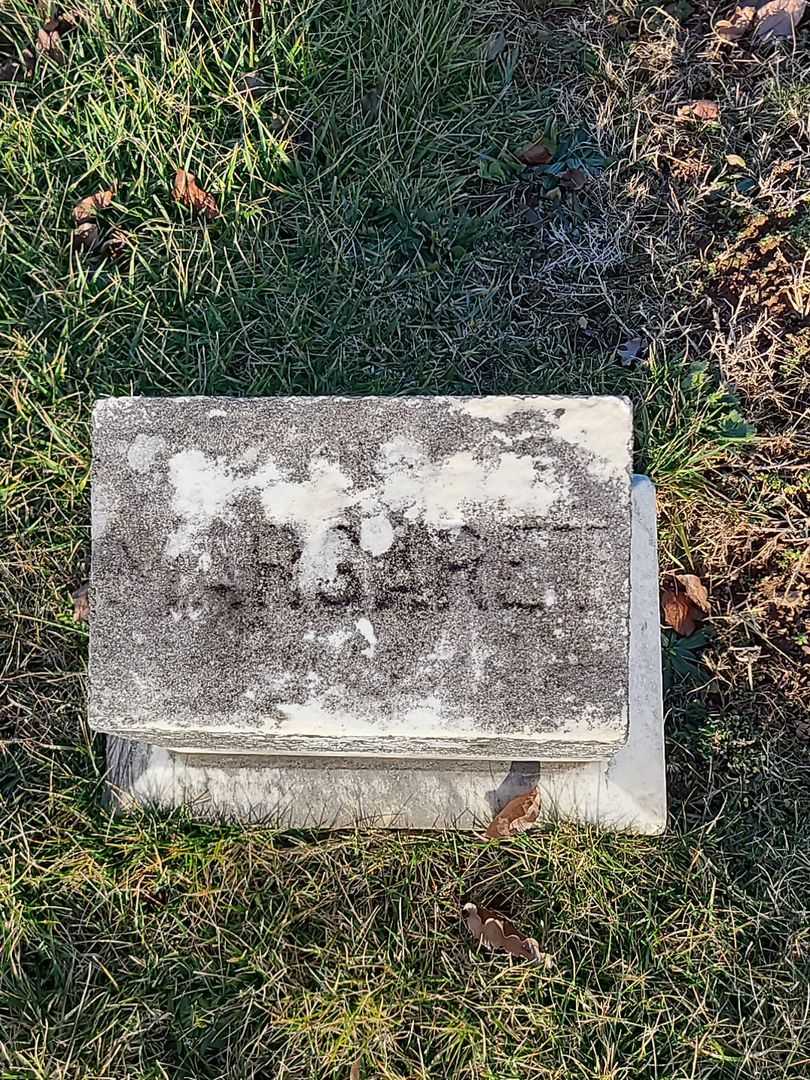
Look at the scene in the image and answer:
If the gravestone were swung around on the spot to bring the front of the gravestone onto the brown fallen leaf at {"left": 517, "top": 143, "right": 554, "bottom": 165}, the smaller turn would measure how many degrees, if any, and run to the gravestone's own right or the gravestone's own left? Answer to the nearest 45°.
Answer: approximately 180°

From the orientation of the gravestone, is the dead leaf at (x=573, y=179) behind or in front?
behind

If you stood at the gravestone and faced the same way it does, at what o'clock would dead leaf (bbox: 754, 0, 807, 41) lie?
The dead leaf is roughly at 7 o'clock from the gravestone.

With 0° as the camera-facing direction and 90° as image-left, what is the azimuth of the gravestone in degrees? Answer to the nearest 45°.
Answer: approximately 0°

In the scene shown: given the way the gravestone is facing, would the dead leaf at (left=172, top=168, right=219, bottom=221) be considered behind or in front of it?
behind

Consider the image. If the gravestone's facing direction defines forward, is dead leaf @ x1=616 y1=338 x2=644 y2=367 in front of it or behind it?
behind

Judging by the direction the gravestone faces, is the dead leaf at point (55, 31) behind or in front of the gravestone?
behind
